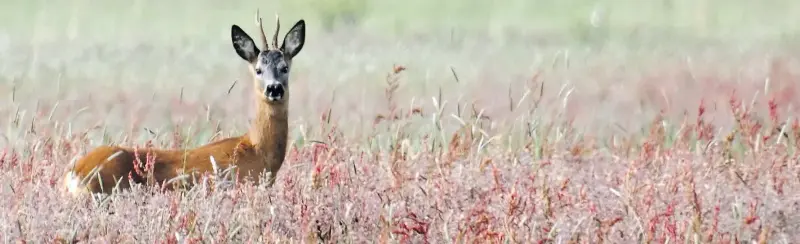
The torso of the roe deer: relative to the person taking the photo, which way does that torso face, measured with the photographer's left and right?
facing to the right of the viewer
